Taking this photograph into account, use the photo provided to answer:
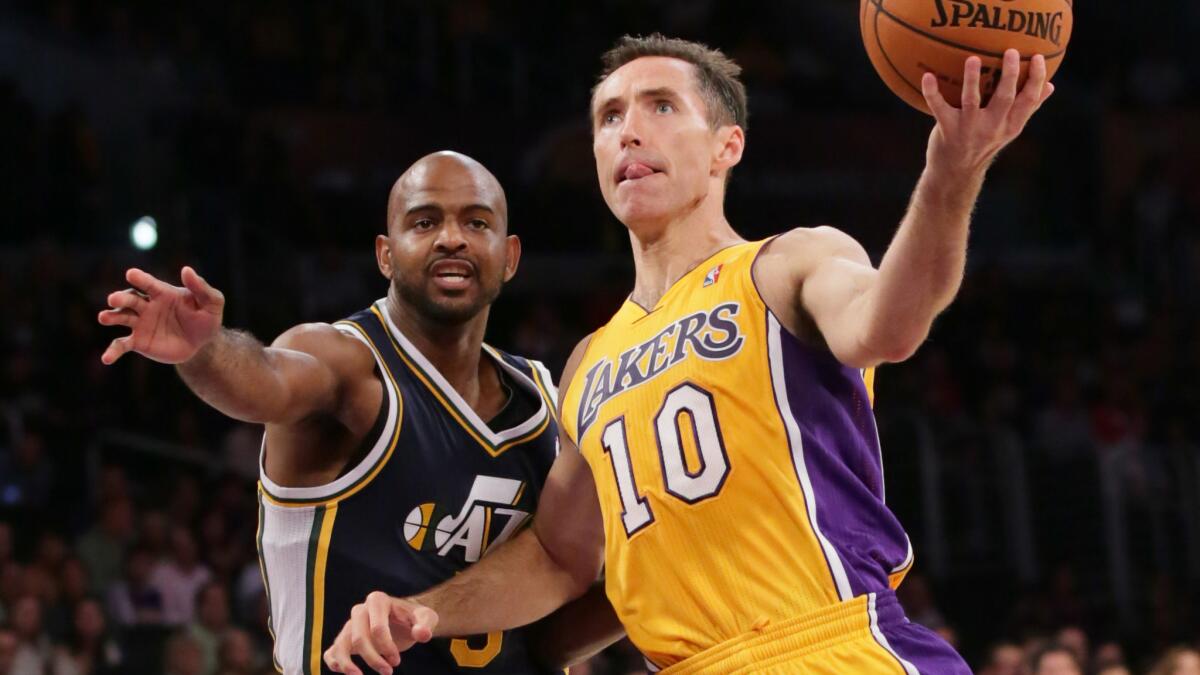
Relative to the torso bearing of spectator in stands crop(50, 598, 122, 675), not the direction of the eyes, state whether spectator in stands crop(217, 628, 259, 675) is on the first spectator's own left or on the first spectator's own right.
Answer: on the first spectator's own left

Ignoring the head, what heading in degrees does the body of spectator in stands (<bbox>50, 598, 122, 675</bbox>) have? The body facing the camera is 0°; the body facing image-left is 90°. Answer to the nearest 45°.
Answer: approximately 0°

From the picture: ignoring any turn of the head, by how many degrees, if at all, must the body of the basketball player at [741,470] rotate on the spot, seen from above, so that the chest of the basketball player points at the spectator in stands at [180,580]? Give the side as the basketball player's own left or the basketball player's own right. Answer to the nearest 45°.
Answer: approximately 90° to the basketball player's own right

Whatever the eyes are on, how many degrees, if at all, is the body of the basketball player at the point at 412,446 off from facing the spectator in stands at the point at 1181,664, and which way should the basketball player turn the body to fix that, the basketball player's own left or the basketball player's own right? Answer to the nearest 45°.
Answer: approximately 90° to the basketball player's own left

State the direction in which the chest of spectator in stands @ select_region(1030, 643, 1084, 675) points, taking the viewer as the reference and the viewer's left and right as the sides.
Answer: facing the viewer

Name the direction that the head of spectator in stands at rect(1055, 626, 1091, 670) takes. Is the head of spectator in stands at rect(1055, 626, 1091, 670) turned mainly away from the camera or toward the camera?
toward the camera

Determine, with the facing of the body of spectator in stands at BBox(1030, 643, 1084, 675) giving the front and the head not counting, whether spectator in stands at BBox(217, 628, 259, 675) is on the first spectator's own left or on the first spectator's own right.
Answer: on the first spectator's own right

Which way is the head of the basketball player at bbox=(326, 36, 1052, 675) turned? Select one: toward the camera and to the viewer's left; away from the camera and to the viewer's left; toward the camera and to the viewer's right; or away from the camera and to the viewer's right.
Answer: toward the camera and to the viewer's left

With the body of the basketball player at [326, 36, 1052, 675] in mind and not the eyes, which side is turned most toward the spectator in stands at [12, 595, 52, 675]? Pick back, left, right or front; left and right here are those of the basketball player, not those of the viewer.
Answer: right

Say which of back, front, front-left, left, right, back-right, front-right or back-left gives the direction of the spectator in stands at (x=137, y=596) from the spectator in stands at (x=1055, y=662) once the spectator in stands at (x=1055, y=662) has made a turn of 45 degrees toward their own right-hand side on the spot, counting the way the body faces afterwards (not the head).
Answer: front-right

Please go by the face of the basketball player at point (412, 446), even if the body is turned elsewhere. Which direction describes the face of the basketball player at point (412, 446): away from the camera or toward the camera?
toward the camera

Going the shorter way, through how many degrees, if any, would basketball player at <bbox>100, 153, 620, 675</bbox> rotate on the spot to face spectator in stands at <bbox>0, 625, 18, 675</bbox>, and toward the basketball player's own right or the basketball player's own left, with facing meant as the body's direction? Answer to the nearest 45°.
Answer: approximately 180°

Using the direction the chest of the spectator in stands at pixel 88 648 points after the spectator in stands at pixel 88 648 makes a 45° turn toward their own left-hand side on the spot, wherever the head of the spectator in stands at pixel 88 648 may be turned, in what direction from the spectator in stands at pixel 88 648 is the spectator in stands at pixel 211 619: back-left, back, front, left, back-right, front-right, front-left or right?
front-left

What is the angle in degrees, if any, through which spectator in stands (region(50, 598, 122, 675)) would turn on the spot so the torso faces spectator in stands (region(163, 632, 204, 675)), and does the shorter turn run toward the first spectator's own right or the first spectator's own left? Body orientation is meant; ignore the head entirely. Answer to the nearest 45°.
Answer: approximately 45° to the first spectator's own left
